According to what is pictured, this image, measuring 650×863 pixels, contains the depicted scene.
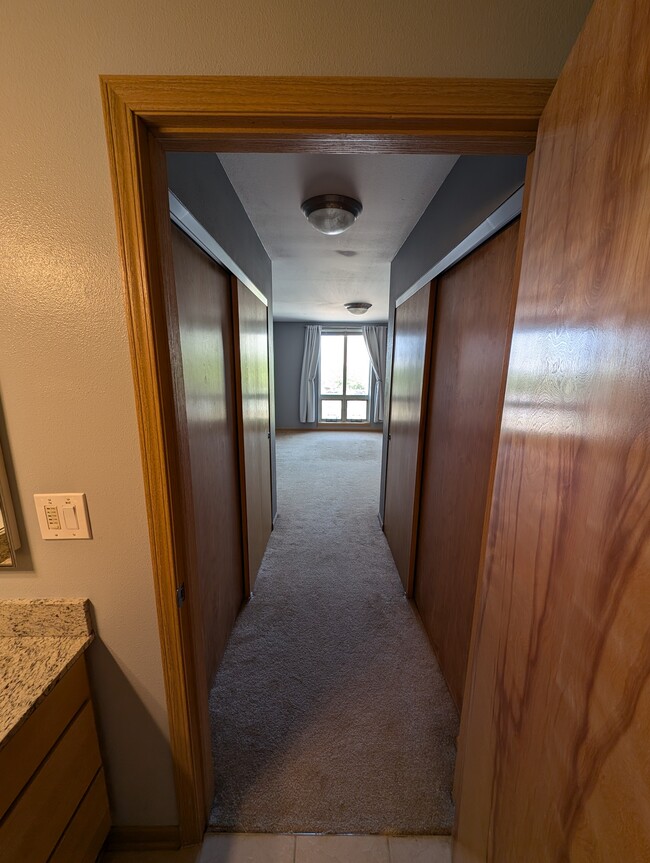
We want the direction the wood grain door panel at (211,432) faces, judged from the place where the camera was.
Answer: facing to the right of the viewer

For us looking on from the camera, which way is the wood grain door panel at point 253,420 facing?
facing to the right of the viewer

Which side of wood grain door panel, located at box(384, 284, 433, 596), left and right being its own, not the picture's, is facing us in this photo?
left

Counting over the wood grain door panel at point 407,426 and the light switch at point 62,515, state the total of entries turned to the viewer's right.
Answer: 0

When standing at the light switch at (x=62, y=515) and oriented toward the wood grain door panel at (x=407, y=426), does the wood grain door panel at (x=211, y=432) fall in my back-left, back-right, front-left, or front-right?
front-left

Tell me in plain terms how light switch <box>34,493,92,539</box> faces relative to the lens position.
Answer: facing the viewer

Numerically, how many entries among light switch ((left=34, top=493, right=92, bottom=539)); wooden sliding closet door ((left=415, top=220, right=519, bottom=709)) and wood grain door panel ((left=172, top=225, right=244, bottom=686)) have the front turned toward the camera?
1

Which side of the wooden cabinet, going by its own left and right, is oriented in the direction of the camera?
right

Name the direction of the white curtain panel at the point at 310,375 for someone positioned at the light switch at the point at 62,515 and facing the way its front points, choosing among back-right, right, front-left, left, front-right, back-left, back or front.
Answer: back-left

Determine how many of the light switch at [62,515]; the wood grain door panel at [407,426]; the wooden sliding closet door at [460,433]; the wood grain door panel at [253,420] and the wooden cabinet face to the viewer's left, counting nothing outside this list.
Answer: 2

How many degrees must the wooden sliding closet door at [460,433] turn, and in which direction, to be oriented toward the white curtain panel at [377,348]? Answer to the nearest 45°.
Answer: approximately 90° to its right
